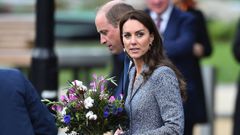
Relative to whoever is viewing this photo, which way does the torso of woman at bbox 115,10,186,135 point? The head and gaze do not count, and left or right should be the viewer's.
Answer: facing the viewer and to the left of the viewer

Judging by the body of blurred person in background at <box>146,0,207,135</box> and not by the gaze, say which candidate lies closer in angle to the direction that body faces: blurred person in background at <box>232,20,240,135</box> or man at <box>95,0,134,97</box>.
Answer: the man

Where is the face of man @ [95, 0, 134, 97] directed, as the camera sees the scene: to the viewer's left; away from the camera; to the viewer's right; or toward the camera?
to the viewer's left

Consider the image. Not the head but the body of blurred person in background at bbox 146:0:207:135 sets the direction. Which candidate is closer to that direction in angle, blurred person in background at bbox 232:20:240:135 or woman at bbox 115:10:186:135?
the woman

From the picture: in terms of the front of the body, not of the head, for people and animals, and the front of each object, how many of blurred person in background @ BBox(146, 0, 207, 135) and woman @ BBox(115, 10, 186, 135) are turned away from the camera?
0
